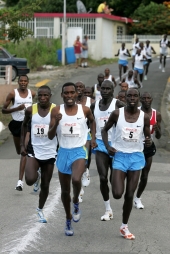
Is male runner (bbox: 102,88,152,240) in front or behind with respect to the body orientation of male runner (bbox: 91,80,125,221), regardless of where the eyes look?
in front

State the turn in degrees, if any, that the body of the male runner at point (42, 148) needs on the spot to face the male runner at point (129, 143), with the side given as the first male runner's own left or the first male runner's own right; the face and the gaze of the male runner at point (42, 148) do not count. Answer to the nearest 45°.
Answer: approximately 45° to the first male runner's own left

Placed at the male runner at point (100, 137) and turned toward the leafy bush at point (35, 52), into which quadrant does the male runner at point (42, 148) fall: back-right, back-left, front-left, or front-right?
back-left

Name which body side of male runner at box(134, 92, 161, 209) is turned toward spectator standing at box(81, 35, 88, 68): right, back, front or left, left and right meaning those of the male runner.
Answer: back

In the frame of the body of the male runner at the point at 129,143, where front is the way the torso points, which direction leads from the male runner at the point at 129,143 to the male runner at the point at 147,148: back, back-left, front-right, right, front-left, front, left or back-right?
back

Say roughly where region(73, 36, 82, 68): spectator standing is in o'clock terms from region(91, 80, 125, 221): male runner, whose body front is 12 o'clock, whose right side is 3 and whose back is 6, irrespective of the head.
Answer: The spectator standing is roughly at 6 o'clock from the male runner.

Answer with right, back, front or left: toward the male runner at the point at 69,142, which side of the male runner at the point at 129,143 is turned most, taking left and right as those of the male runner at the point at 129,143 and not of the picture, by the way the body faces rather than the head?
right

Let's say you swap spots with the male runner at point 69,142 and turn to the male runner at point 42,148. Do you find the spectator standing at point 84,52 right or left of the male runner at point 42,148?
right

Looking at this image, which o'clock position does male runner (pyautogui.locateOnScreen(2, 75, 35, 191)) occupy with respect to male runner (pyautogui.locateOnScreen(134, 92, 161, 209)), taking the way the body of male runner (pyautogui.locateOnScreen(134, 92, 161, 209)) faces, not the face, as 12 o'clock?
male runner (pyautogui.locateOnScreen(2, 75, 35, 191)) is roughly at 4 o'clock from male runner (pyautogui.locateOnScreen(134, 92, 161, 209)).

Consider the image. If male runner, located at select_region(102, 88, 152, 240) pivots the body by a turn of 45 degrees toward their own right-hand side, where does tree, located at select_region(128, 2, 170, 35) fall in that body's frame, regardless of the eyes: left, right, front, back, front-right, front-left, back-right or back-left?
back-right

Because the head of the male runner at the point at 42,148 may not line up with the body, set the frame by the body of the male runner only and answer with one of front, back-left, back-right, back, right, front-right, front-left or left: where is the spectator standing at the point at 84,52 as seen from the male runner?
back

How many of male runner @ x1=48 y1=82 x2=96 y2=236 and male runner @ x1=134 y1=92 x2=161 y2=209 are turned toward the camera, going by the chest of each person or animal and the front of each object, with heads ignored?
2
